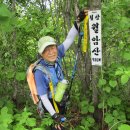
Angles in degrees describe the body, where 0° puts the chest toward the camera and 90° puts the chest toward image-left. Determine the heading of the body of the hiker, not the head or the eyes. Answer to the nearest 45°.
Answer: approximately 315°

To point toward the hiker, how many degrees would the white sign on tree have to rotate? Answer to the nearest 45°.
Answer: approximately 90° to its right

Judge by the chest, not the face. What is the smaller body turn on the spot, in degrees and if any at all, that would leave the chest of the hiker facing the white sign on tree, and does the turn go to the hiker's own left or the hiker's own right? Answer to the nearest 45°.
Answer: approximately 45° to the hiker's own left

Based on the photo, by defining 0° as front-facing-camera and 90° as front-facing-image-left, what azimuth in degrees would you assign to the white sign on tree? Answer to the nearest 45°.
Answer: approximately 0°
